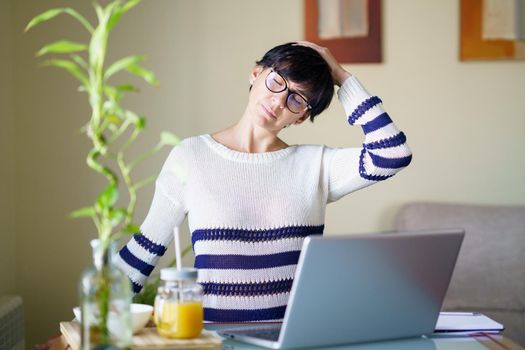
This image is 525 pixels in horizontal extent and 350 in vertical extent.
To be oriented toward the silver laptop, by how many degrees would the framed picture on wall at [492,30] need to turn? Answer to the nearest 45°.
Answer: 0° — it already faces it

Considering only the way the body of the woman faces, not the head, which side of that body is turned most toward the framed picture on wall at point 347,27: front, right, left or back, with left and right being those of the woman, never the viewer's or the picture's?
back

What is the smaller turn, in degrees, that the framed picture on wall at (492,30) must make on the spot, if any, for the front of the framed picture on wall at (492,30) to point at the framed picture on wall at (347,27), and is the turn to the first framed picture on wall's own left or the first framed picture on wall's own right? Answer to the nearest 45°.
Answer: approximately 90° to the first framed picture on wall's own right

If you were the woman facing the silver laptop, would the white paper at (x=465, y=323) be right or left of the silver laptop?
left

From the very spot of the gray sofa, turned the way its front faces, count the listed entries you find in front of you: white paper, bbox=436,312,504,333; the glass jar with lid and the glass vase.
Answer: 3

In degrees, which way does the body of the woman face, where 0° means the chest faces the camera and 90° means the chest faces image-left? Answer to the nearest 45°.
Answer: approximately 0°

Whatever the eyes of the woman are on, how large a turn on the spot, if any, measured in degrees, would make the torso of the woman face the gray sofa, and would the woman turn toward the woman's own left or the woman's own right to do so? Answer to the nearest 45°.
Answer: approximately 135° to the woman's own left

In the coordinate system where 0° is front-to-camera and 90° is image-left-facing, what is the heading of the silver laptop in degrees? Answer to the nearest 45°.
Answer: approximately 135°

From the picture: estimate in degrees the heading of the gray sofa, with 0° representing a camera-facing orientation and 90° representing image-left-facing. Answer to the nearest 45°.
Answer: approximately 0°
